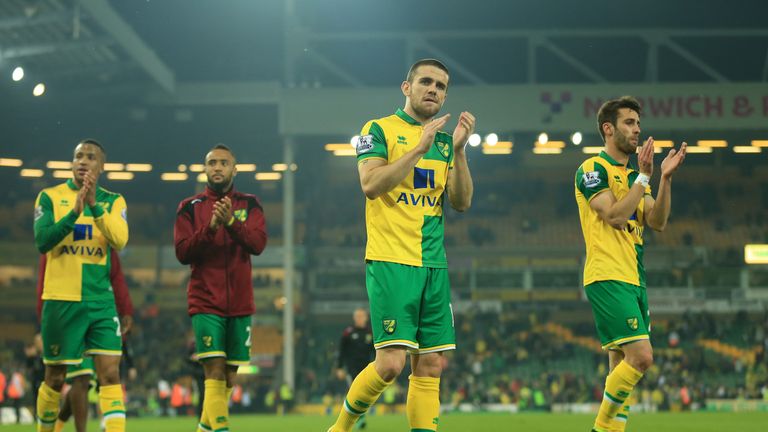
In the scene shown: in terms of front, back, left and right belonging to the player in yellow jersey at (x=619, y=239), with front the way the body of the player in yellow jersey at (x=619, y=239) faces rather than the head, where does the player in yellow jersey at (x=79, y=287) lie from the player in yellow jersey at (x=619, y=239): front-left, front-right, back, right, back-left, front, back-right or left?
back-right

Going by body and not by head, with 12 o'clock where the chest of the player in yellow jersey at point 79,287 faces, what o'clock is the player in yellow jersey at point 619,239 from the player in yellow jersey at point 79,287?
the player in yellow jersey at point 619,239 is roughly at 10 o'clock from the player in yellow jersey at point 79,287.

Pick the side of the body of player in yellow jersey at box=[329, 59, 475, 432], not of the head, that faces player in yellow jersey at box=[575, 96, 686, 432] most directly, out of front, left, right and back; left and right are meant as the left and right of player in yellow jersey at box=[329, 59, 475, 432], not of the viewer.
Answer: left

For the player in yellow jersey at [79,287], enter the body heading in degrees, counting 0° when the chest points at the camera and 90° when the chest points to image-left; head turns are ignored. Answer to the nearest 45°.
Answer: approximately 0°

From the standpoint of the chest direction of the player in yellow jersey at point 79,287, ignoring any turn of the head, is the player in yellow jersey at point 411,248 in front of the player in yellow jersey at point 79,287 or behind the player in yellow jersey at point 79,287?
in front

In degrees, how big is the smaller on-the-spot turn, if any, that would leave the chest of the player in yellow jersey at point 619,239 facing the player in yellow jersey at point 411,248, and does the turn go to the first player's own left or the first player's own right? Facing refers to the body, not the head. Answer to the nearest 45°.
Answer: approximately 90° to the first player's own right
